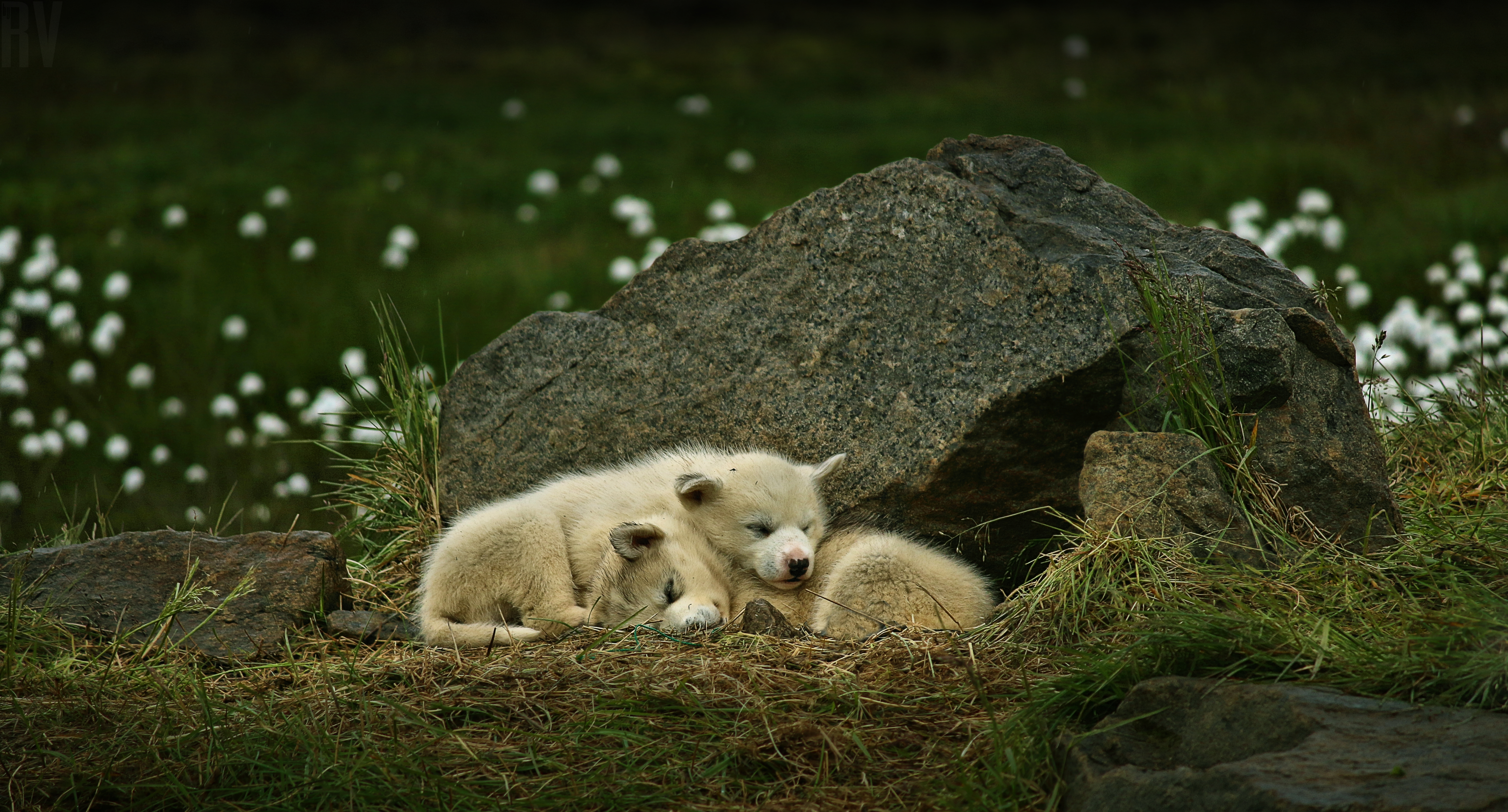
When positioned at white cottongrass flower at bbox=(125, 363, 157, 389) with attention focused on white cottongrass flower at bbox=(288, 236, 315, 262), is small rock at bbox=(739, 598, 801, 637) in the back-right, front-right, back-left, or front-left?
back-right

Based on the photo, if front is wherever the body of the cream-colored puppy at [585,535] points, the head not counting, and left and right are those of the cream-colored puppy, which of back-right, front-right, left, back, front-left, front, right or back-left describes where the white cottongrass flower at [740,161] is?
back-left

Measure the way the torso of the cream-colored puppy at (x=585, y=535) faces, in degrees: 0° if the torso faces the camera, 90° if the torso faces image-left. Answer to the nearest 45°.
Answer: approximately 315°

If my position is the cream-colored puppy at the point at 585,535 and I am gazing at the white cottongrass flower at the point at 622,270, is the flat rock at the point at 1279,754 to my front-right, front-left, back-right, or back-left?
back-right

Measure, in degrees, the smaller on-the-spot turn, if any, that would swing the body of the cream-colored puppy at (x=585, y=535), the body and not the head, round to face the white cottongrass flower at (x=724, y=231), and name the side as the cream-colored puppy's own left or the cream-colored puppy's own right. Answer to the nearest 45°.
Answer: approximately 135° to the cream-colored puppy's own left

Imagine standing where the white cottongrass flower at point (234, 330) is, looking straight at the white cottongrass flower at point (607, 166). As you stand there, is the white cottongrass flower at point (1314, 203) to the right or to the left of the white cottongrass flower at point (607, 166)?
right

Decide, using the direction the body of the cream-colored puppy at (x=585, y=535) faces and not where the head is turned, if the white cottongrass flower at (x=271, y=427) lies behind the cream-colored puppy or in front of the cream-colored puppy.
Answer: behind

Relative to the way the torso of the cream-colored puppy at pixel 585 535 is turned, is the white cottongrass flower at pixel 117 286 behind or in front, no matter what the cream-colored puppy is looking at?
behind

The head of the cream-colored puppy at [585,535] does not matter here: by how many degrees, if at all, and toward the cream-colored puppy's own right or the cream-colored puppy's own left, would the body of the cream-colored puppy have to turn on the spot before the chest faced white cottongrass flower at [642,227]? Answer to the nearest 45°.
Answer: approximately 135° to the cream-colored puppy's own left
